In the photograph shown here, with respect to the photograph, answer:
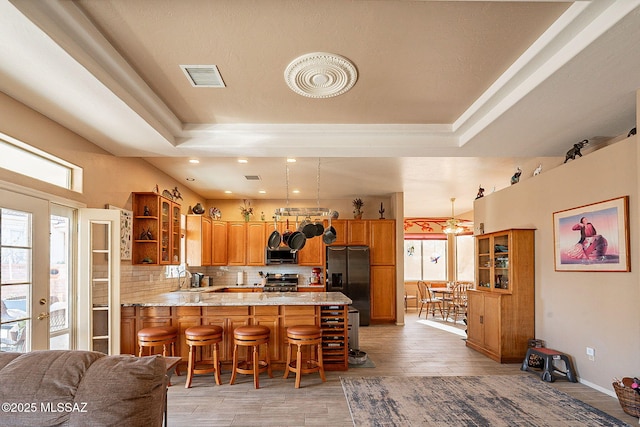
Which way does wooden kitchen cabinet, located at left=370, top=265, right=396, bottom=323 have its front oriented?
toward the camera

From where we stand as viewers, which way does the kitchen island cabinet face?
facing the viewer

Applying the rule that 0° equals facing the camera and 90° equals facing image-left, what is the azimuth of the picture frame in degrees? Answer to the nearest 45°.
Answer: approximately 45°

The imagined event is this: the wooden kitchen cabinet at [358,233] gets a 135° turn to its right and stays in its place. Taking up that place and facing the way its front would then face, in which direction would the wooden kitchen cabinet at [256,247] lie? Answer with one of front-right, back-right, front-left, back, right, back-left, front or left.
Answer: front-left

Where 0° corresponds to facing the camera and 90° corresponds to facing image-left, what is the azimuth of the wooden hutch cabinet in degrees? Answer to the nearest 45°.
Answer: approximately 45°

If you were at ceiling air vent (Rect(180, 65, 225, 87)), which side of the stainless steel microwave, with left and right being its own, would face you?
front

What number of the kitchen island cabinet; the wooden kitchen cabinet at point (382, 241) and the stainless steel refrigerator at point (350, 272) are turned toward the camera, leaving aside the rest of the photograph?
3

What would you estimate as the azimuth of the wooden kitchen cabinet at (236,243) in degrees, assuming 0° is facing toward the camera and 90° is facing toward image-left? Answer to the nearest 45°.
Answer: approximately 0°

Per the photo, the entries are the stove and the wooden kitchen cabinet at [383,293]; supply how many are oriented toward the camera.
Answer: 2

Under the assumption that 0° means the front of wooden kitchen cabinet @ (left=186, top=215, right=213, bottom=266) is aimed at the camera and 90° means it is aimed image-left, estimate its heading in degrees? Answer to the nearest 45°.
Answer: approximately 315°

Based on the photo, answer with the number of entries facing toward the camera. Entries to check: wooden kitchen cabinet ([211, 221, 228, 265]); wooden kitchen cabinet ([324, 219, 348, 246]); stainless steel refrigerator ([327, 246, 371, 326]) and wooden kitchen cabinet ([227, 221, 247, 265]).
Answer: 4
